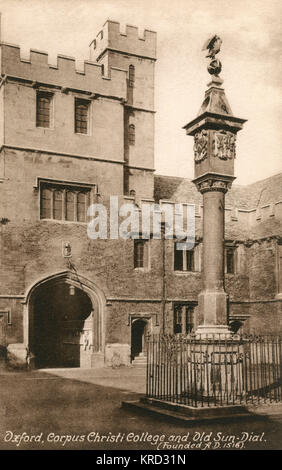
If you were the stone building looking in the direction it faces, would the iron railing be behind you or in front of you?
in front

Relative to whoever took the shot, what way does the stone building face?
facing the viewer and to the right of the viewer

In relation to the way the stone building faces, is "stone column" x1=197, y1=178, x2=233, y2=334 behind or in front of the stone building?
in front

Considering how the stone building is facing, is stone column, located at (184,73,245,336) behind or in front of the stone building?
in front
